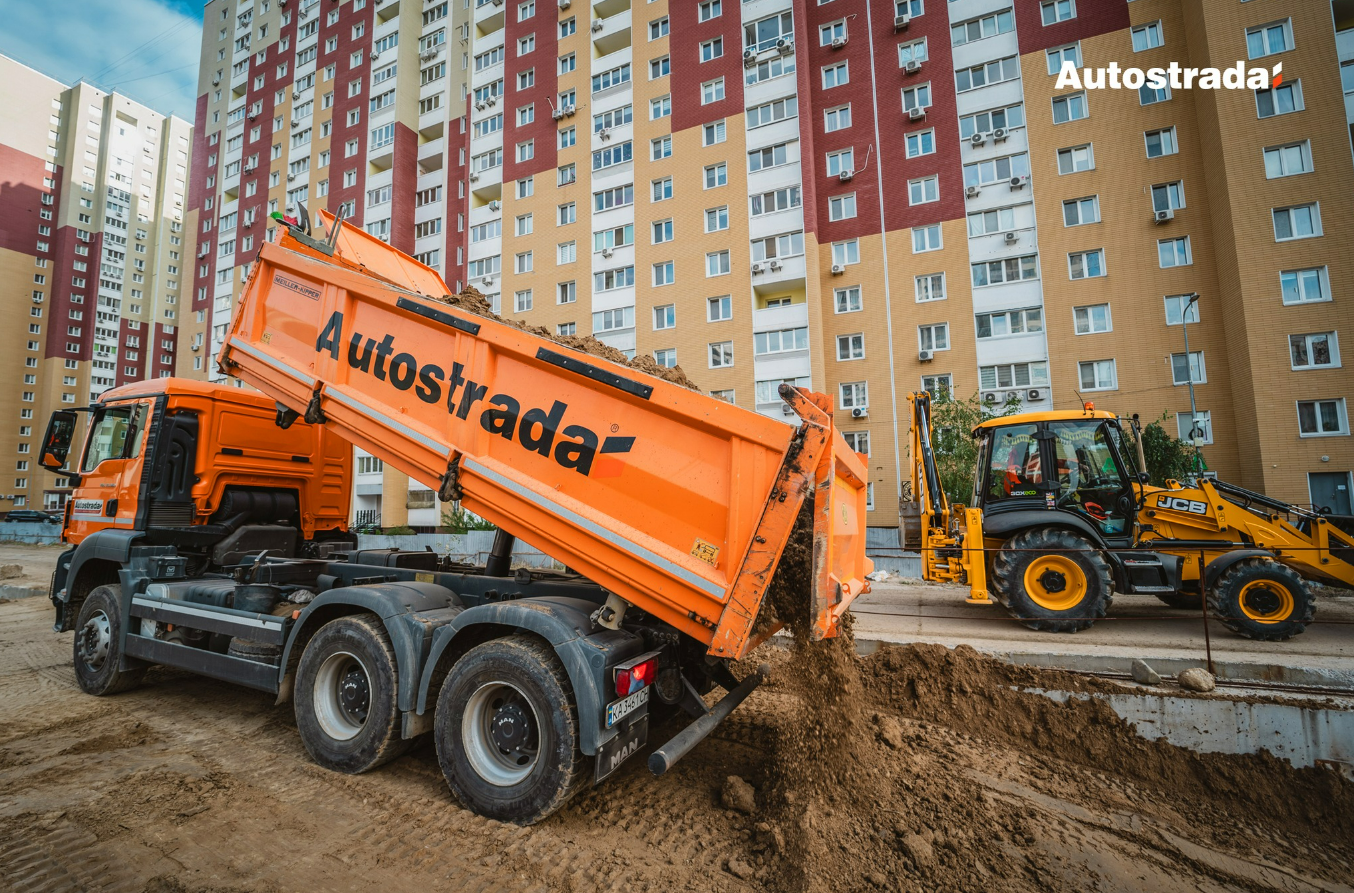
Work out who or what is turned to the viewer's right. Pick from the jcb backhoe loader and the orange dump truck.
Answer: the jcb backhoe loader

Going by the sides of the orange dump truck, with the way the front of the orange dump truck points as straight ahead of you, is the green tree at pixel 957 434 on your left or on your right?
on your right

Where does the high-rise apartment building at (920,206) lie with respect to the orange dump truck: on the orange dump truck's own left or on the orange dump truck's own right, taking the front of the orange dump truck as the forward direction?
on the orange dump truck's own right

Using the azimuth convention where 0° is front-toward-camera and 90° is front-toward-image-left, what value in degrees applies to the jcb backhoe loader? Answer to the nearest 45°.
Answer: approximately 270°

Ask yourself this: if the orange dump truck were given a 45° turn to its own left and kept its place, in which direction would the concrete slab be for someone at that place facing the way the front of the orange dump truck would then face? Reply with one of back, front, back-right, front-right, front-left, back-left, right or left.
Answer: back

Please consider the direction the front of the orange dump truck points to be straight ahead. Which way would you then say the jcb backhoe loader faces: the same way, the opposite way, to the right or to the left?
the opposite way

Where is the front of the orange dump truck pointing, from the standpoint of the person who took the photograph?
facing away from the viewer and to the left of the viewer

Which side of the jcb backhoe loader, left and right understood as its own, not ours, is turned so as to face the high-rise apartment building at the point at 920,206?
left

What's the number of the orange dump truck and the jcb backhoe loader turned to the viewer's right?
1
